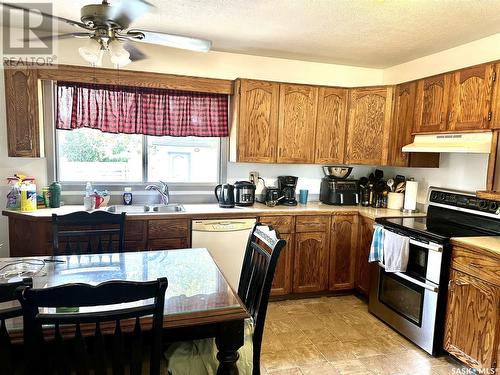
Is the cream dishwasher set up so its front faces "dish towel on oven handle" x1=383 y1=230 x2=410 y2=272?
no

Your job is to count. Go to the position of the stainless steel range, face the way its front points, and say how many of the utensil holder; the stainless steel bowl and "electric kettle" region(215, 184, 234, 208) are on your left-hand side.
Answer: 0

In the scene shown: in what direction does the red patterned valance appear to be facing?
toward the camera

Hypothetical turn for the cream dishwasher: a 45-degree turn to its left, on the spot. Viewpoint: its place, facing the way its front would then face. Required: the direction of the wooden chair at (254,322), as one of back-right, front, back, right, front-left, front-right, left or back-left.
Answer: front-right

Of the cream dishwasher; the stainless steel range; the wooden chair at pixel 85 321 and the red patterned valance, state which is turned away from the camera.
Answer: the wooden chair

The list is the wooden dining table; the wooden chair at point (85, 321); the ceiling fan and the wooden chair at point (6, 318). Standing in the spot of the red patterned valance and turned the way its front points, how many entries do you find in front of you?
4

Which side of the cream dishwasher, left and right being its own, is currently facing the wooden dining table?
front

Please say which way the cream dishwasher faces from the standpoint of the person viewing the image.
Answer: facing the viewer

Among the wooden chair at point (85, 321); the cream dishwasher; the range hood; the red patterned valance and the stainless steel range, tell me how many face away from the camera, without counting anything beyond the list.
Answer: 1

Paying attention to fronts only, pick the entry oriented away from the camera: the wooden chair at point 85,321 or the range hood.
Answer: the wooden chair

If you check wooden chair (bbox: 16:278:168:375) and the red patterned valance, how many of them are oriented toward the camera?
1

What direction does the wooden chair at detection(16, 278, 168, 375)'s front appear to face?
away from the camera

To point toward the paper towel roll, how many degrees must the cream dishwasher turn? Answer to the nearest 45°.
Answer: approximately 90° to its left

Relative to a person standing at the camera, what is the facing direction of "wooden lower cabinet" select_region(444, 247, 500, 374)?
facing the viewer and to the left of the viewer

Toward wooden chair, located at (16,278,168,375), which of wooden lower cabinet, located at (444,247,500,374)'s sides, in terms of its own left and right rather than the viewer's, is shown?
front

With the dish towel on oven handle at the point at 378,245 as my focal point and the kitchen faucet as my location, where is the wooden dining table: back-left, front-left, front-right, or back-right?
front-right

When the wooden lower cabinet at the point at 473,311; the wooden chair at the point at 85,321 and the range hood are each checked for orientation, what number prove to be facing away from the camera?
1
